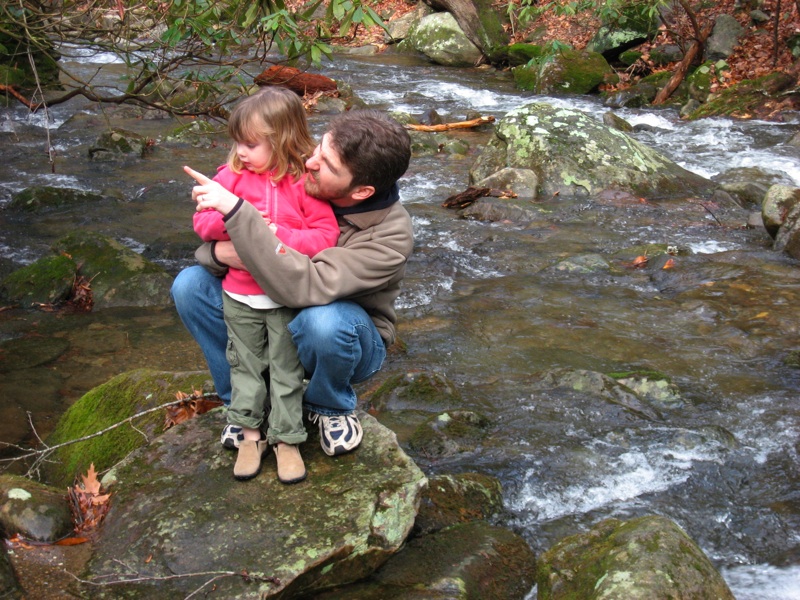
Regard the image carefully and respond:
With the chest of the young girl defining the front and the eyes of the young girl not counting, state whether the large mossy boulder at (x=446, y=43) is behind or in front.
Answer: behind

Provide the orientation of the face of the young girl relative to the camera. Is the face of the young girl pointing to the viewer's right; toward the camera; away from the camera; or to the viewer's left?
to the viewer's left

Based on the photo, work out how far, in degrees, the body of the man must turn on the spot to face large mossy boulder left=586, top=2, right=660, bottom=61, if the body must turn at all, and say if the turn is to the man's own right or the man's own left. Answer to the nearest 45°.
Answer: approximately 180°

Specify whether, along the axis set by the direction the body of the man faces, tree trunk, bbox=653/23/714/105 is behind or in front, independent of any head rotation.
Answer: behind

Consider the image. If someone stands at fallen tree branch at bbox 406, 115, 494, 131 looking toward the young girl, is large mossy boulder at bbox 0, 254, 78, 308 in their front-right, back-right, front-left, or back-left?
front-right

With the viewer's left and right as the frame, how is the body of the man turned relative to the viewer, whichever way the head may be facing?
facing the viewer and to the left of the viewer

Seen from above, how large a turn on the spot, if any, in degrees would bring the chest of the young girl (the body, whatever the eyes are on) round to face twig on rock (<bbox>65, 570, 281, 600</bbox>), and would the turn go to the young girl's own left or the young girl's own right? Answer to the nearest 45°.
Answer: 0° — they already face it

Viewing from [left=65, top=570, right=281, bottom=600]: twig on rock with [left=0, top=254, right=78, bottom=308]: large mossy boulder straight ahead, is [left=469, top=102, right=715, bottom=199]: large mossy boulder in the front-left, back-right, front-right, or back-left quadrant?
front-right
